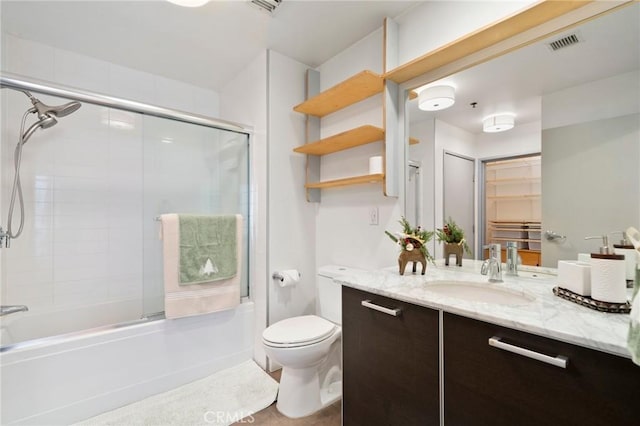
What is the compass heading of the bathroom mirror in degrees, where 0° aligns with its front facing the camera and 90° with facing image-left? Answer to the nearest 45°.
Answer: approximately 45°

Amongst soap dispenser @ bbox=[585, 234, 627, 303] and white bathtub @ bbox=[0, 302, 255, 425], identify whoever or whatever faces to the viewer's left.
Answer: the soap dispenser

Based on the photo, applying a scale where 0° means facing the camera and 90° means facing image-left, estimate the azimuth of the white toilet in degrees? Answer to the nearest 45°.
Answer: approximately 45°

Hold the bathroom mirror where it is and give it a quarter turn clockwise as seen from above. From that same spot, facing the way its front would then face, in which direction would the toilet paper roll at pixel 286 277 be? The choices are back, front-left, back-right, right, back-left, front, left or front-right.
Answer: front-left

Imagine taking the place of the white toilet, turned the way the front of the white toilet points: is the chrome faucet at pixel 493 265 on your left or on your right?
on your left

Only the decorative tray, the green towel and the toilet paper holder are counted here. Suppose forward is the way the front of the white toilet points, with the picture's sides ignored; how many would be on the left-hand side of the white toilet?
1

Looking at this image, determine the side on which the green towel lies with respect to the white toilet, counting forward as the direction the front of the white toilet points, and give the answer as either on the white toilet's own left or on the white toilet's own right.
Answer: on the white toilet's own right

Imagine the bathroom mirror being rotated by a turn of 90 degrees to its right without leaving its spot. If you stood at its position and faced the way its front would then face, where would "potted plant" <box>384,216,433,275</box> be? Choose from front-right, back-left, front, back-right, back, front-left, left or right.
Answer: front-left

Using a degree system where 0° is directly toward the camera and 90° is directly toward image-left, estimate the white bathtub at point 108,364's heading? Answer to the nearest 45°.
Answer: approximately 315°
